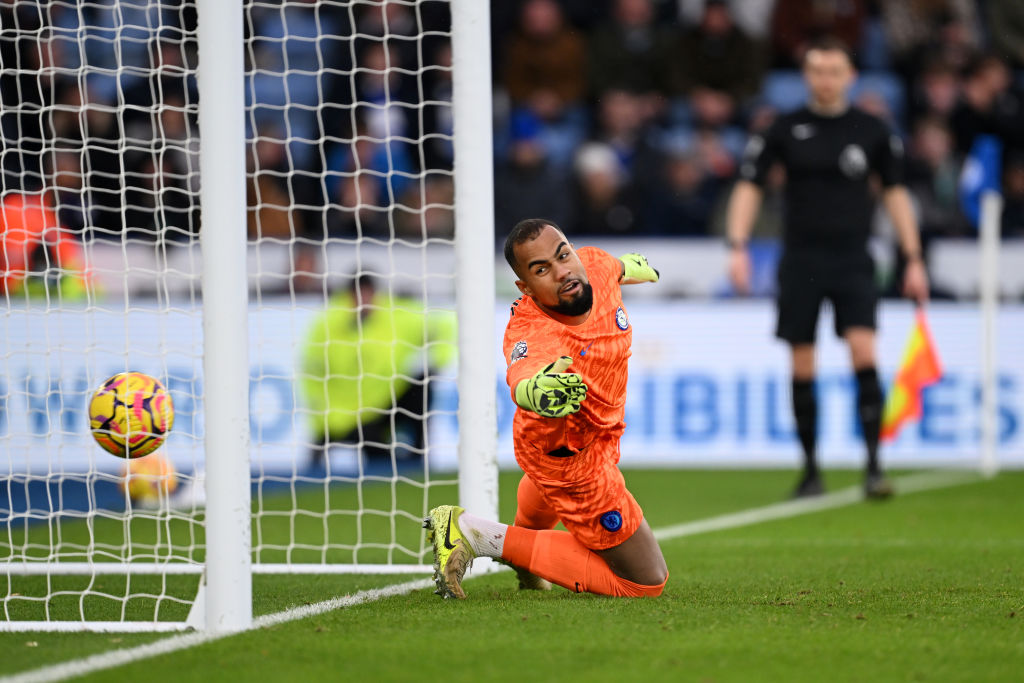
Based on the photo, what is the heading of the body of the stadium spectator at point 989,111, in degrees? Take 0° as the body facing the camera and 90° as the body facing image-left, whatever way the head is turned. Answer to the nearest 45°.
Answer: approximately 0°

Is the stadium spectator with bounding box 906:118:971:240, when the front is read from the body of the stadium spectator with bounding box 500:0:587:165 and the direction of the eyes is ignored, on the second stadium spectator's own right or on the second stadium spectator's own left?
on the second stadium spectator's own left

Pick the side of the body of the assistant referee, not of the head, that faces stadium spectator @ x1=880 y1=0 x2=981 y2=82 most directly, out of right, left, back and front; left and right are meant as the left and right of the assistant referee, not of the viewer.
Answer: back

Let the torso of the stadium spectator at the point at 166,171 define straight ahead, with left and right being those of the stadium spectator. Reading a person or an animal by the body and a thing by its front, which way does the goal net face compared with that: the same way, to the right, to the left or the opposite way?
to the left

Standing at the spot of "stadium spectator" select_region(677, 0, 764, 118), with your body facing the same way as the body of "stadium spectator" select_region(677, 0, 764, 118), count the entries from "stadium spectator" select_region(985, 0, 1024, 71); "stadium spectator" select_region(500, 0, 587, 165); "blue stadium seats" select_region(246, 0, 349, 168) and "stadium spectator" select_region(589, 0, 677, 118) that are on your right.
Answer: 3
